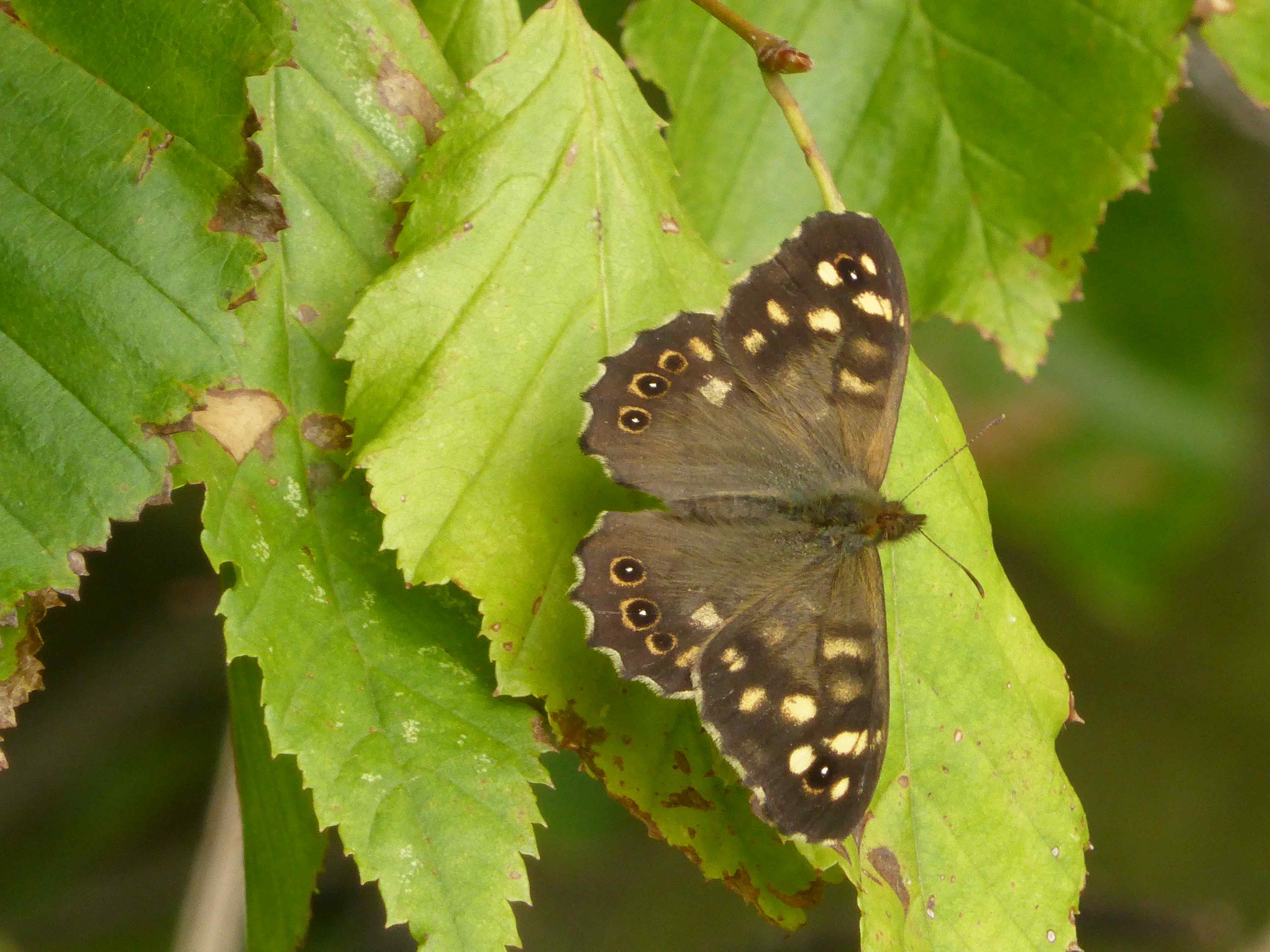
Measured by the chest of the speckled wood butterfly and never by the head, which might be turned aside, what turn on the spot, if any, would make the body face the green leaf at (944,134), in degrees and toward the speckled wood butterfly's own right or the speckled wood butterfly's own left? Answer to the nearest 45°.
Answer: approximately 45° to the speckled wood butterfly's own left

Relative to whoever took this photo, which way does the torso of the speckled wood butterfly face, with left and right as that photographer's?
facing to the right of the viewer

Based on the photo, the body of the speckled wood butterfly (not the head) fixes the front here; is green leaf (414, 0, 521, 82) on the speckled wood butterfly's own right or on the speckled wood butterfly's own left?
on the speckled wood butterfly's own left

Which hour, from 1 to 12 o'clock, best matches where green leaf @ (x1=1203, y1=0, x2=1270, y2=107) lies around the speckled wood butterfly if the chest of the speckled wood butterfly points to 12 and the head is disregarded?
The green leaf is roughly at 11 o'clock from the speckled wood butterfly.

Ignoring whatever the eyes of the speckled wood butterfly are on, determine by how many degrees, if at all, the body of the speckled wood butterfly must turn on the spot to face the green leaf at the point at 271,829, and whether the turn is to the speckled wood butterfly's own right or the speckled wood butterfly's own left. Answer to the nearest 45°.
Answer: approximately 180°
